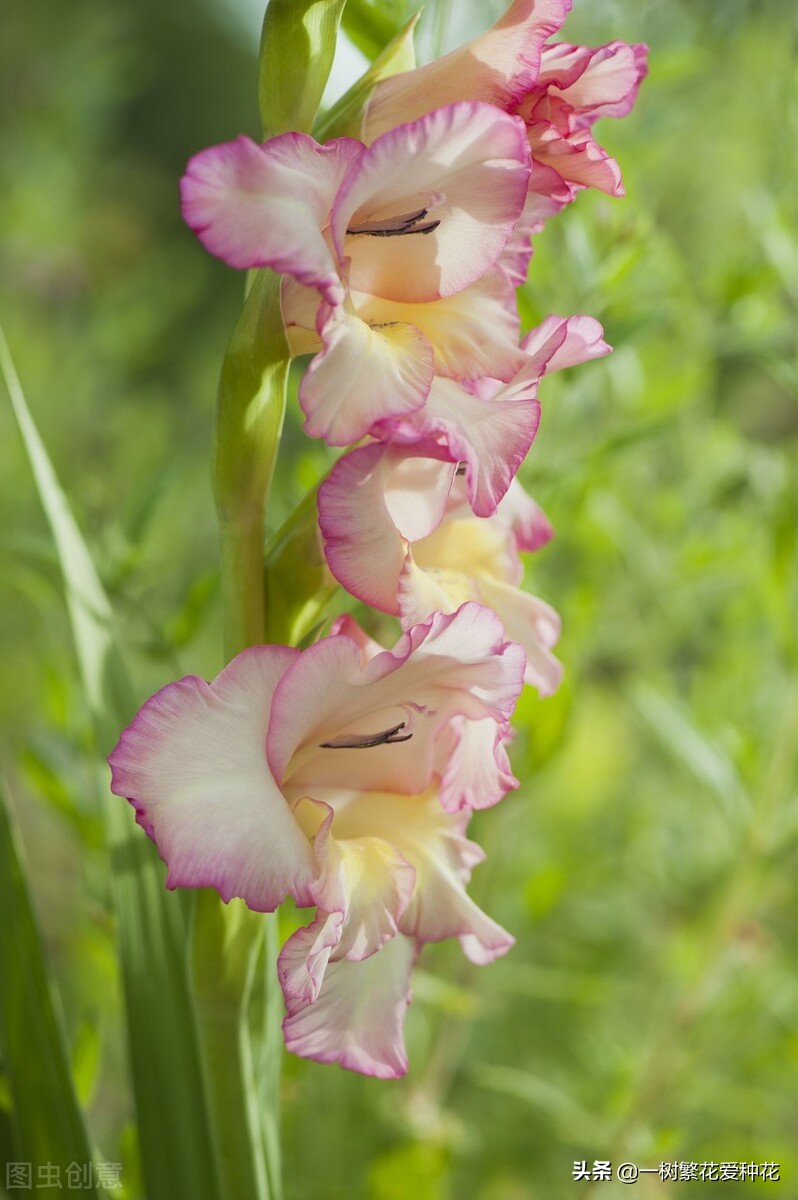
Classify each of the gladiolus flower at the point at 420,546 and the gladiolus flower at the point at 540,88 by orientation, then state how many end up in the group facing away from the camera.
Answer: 0

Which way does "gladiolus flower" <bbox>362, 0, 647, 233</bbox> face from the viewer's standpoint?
to the viewer's right

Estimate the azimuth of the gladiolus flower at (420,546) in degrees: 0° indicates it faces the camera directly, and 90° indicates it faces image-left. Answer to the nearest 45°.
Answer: approximately 315°
